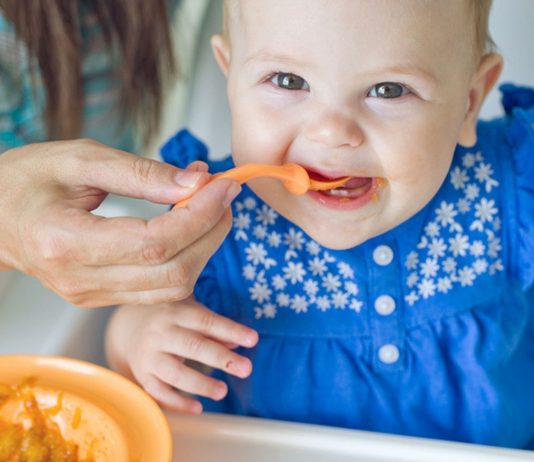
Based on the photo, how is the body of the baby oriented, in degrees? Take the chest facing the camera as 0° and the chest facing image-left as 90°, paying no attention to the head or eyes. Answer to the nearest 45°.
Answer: approximately 0°
